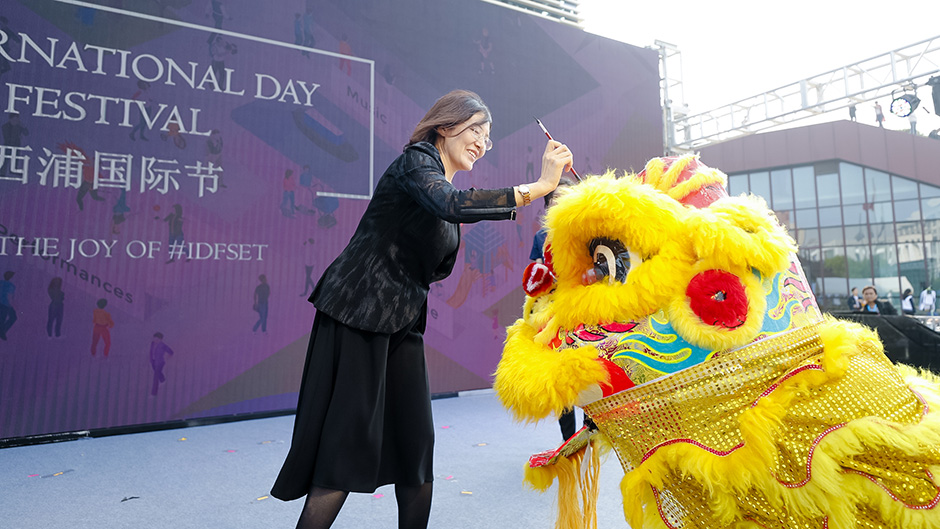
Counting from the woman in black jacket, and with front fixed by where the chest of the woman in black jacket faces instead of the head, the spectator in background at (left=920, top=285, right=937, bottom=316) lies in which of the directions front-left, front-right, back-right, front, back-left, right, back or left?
front-left

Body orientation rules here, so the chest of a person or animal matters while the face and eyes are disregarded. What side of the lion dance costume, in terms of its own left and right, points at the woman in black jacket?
front

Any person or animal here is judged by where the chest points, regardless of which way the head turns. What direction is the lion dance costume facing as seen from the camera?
to the viewer's left

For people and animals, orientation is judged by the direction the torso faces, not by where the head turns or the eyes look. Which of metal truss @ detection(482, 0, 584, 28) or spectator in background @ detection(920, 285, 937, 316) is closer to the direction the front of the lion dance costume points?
the metal truss

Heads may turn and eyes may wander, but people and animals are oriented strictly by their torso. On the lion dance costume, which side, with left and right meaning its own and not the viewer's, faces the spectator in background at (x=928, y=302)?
right

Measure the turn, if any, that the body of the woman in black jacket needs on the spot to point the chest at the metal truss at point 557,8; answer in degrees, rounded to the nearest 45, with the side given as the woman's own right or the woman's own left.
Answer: approximately 90° to the woman's own left

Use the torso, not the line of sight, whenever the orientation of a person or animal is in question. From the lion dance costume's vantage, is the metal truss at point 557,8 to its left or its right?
on its right

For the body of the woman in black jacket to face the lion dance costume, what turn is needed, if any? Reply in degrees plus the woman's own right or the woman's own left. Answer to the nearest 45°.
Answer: approximately 45° to the woman's own right

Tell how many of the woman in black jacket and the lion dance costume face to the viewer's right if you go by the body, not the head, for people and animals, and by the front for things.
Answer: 1

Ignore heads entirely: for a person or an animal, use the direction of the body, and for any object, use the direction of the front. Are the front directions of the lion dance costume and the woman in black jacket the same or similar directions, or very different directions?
very different directions

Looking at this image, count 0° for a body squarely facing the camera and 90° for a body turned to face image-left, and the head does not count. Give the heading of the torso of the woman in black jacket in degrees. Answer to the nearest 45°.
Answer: approximately 270°

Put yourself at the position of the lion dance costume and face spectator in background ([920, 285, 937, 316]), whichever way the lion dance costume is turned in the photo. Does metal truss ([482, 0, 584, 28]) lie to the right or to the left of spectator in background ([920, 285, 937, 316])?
left
